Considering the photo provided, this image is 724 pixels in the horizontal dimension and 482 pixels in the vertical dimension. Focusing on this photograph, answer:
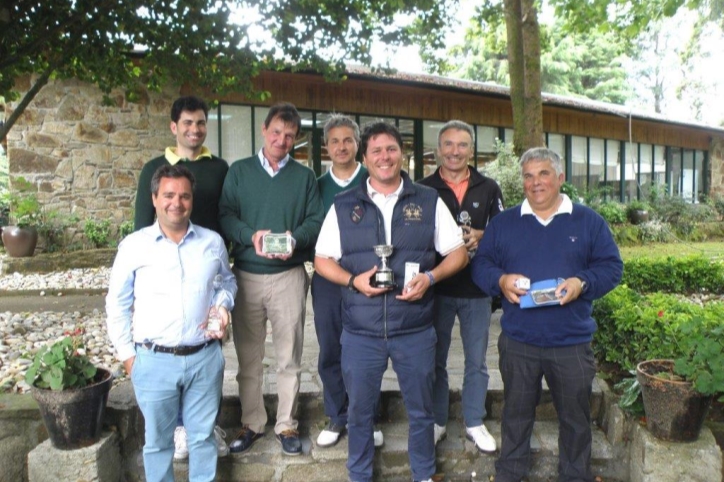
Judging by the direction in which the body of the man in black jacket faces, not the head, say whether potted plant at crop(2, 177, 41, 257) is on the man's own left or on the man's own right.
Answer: on the man's own right

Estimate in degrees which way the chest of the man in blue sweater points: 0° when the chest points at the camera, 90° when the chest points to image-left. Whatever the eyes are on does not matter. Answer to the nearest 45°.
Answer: approximately 0°

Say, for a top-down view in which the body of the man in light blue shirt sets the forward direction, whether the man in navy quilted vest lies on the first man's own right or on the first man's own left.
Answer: on the first man's own left

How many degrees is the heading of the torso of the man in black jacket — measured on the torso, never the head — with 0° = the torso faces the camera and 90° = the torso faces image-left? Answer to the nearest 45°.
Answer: approximately 0°

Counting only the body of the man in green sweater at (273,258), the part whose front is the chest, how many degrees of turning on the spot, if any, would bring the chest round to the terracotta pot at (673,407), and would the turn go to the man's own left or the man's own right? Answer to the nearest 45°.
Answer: approximately 90° to the man's own left
